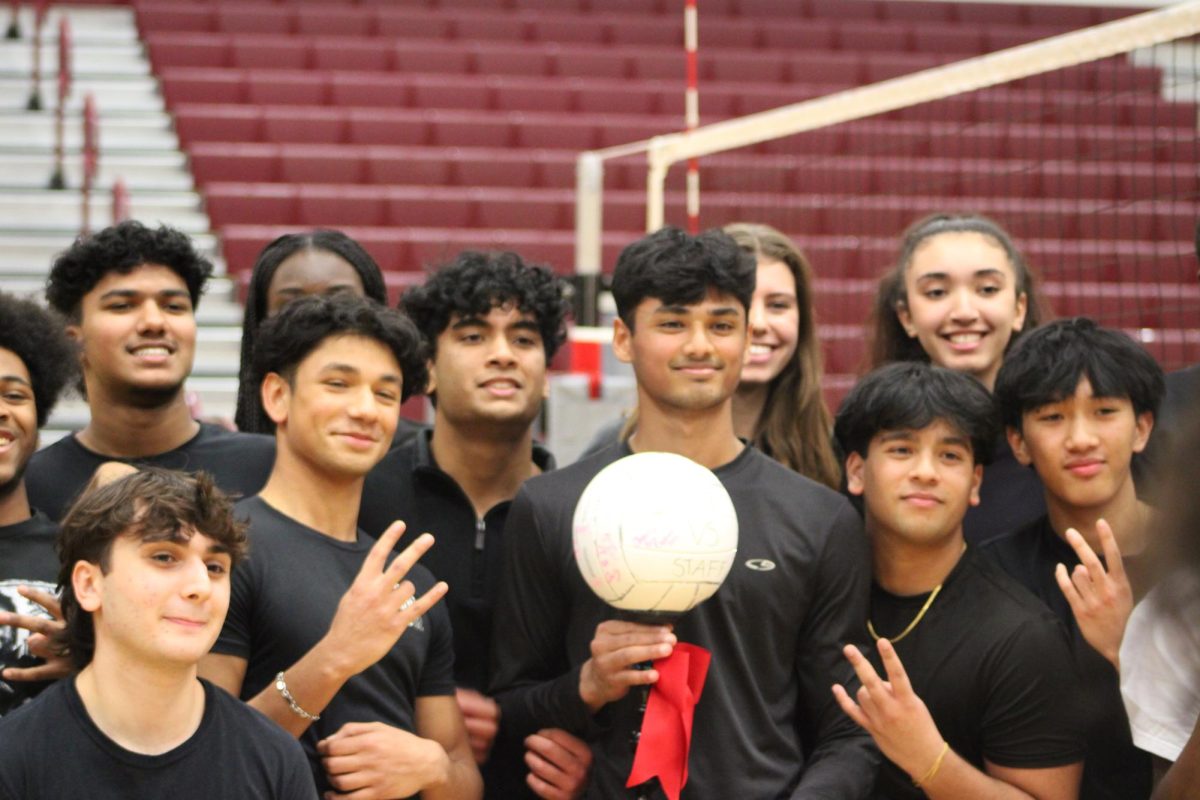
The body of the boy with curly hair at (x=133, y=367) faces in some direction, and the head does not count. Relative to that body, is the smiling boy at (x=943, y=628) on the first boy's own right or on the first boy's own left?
on the first boy's own left

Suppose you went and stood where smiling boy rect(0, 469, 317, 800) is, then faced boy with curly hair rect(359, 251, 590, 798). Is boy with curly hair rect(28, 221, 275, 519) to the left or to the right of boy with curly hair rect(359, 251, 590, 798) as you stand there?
left

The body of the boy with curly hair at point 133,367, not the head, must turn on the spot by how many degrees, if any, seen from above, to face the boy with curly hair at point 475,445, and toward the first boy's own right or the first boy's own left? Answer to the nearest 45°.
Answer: approximately 90° to the first boy's own left

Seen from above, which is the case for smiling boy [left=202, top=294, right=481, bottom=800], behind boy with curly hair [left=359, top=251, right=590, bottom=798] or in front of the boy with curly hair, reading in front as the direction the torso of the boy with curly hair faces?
in front

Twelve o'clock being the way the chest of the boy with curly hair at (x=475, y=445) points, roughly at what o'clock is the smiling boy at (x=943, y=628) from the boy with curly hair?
The smiling boy is roughly at 10 o'clock from the boy with curly hair.

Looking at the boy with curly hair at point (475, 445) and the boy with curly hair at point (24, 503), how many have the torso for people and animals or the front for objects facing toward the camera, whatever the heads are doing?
2

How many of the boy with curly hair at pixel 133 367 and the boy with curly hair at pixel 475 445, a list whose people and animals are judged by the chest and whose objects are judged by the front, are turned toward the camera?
2

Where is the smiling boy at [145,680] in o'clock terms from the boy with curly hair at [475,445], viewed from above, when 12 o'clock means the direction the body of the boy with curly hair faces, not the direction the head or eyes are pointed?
The smiling boy is roughly at 1 o'clock from the boy with curly hair.

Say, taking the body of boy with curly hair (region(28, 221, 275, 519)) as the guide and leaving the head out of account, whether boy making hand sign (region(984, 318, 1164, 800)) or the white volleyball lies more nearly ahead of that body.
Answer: the white volleyball

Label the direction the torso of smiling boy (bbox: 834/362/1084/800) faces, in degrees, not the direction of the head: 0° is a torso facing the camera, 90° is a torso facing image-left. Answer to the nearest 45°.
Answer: approximately 45°
